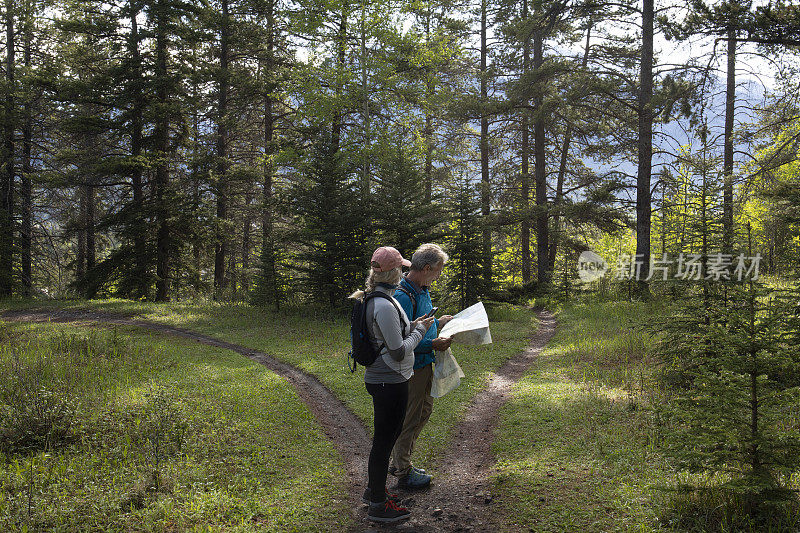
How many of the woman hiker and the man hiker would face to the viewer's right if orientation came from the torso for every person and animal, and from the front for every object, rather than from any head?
2

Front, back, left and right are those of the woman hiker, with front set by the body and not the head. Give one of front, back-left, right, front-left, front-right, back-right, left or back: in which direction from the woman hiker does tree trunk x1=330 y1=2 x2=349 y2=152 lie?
left

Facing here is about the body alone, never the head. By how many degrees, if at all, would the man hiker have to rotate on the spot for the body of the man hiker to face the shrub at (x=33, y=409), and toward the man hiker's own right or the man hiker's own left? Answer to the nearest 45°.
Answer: approximately 180°

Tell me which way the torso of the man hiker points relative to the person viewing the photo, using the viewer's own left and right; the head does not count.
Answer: facing to the right of the viewer

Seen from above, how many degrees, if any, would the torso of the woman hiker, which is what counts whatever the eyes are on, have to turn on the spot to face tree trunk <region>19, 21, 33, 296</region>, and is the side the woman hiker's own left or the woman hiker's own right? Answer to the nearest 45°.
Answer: approximately 135° to the woman hiker's own left

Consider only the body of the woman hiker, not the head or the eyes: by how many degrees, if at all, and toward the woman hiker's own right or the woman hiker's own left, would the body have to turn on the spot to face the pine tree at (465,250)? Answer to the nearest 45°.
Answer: approximately 90° to the woman hiker's own left

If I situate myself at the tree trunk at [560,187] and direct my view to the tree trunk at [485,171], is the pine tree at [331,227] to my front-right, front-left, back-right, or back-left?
front-left

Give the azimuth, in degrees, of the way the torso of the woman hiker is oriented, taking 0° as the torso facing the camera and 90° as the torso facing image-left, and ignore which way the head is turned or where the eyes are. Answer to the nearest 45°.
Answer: approximately 270°

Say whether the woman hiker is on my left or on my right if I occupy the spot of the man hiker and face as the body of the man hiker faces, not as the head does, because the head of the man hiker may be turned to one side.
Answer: on my right
